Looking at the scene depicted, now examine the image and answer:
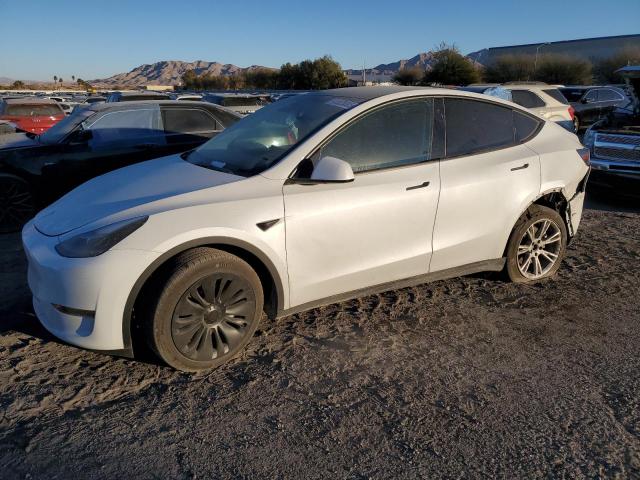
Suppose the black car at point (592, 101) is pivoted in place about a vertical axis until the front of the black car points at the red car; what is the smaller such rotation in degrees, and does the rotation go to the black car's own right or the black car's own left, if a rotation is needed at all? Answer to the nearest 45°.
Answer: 0° — it already faces it

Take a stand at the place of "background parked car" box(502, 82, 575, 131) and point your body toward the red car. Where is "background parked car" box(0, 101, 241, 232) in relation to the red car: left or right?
left

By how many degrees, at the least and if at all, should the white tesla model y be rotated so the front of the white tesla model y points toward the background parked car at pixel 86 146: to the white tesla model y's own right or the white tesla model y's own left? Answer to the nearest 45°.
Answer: approximately 90° to the white tesla model y's own right

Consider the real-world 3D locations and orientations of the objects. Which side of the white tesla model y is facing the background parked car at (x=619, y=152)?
back

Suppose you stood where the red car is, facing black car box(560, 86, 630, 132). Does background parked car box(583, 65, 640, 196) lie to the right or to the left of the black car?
right

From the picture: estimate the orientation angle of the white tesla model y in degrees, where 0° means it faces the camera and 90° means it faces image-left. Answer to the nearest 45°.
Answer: approximately 45°

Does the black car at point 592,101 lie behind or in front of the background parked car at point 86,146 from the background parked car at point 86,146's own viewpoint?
behind

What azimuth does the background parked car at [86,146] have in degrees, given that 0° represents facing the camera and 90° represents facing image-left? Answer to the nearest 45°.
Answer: approximately 90°
